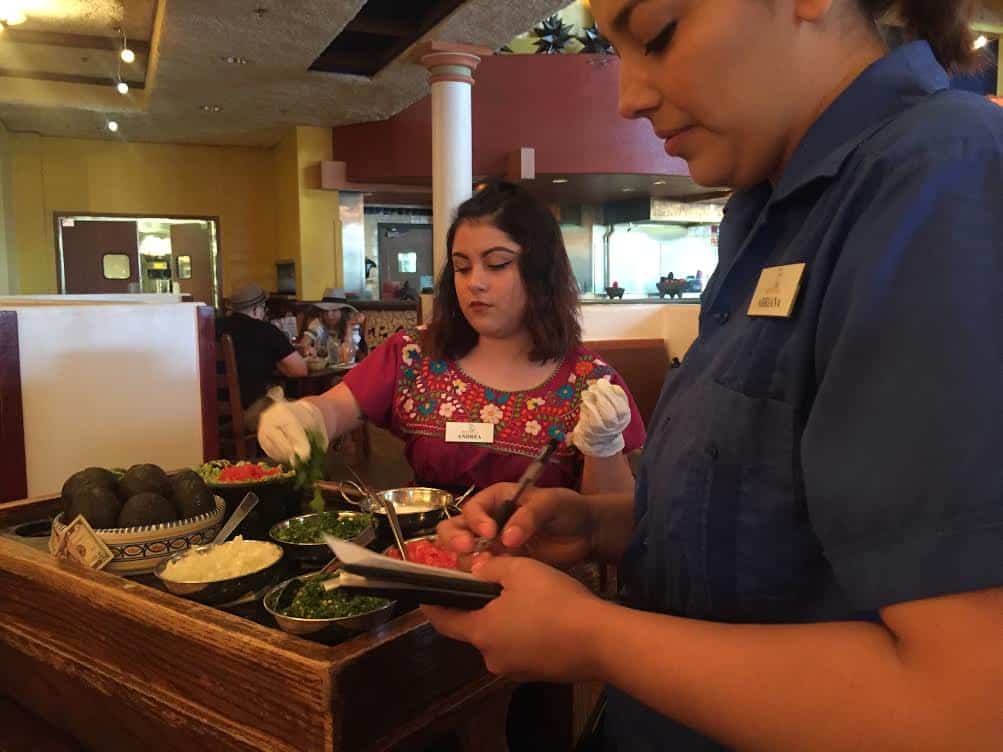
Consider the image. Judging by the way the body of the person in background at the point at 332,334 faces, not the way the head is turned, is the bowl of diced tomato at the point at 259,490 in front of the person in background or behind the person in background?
in front

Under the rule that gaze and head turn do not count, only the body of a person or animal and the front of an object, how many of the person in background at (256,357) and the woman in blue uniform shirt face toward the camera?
0

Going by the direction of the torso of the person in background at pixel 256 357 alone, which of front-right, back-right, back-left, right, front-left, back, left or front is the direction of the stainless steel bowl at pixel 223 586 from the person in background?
back-right

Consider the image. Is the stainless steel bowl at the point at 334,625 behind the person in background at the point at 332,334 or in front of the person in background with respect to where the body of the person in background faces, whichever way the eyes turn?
in front

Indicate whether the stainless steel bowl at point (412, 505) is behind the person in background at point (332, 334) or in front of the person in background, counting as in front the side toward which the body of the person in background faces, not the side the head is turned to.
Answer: in front

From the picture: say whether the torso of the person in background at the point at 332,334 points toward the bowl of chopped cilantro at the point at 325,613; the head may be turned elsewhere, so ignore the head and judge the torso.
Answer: yes

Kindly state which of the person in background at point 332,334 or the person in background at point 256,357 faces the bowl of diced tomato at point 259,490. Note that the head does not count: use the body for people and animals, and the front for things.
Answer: the person in background at point 332,334

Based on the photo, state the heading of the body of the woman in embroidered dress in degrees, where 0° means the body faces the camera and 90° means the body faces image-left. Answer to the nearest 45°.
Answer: approximately 0°

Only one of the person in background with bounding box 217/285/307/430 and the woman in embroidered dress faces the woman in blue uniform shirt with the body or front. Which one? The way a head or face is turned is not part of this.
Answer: the woman in embroidered dress

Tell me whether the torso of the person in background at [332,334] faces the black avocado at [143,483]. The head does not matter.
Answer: yes

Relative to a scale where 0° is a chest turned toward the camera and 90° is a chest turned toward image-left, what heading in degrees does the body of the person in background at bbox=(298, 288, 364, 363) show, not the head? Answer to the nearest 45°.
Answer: approximately 0°

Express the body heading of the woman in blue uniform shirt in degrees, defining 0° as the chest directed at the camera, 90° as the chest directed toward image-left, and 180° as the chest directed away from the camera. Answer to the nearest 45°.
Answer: approximately 90°
